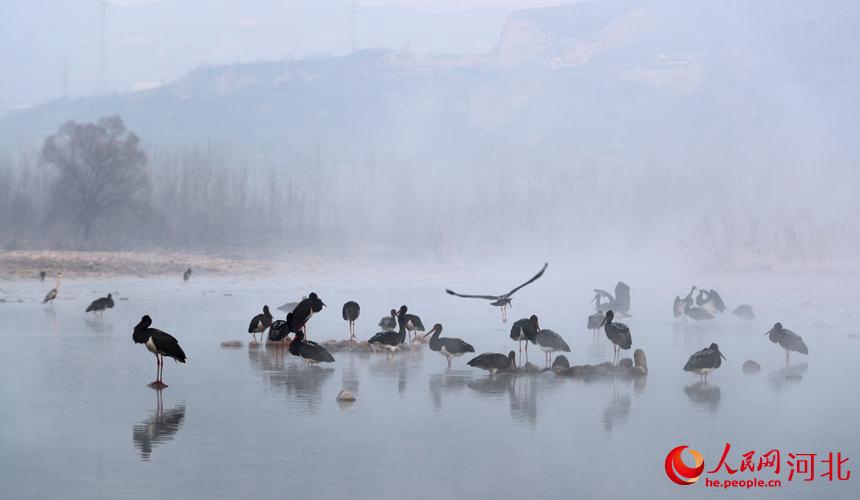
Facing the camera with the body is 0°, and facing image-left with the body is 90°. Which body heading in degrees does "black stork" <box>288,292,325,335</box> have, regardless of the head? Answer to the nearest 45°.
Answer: approximately 270°

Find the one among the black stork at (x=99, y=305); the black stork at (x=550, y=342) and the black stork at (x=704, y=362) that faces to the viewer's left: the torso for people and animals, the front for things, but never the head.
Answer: the black stork at (x=550, y=342)

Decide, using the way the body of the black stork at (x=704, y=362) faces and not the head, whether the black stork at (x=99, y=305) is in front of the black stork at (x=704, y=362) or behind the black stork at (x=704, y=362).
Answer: behind

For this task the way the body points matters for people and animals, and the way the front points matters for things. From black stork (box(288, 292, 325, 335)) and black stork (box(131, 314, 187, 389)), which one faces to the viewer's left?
black stork (box(131, 314, 187, 389))

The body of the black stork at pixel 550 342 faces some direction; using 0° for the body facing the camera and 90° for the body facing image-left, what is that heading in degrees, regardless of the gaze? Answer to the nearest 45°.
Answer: approximately 90°

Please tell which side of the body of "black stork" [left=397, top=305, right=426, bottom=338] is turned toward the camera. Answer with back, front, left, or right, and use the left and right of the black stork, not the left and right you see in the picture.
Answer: left

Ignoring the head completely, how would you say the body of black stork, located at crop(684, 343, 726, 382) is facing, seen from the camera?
to the viewer's right
